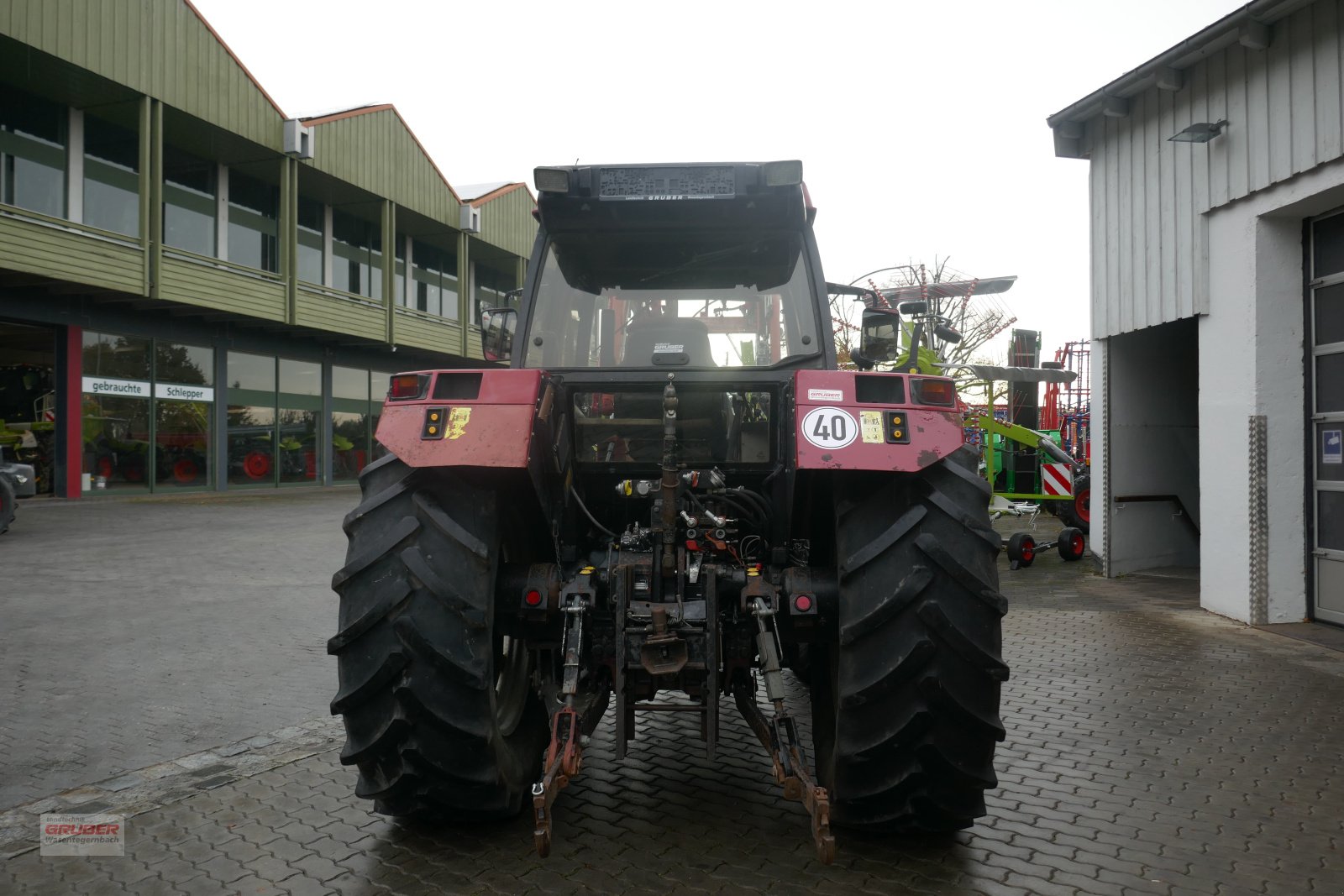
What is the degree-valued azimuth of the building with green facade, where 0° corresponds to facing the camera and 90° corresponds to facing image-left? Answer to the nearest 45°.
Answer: approximately 315°

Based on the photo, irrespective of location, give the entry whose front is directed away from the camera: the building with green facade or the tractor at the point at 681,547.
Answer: the tractor

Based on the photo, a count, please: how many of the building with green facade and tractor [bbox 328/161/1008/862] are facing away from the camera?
1

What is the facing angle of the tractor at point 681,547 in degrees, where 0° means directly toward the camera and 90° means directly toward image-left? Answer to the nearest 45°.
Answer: approximately 180°

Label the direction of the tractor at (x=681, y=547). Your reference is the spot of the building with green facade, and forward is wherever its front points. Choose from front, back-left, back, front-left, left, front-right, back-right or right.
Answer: front-right
